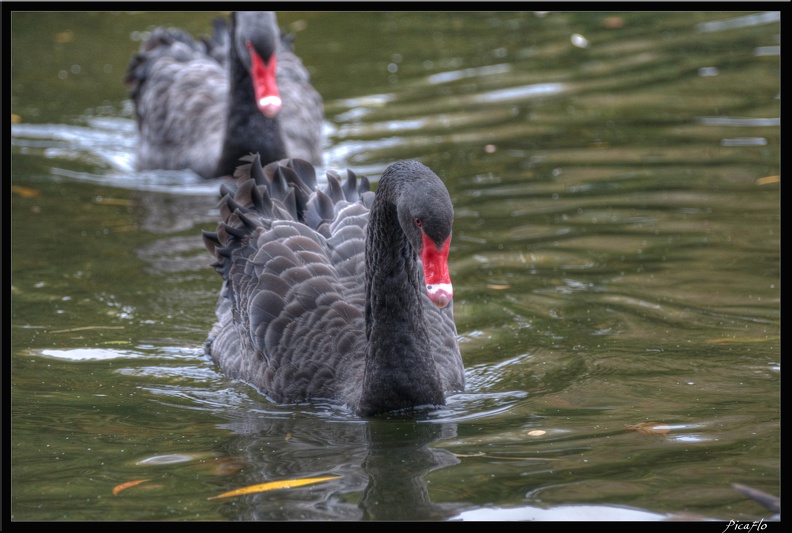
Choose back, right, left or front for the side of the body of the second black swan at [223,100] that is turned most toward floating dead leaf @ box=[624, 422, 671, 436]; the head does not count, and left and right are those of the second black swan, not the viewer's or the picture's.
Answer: front

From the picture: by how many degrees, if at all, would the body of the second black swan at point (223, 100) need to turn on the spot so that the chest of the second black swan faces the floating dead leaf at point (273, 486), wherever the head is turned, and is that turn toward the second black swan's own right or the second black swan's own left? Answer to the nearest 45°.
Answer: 0° — it already faces it

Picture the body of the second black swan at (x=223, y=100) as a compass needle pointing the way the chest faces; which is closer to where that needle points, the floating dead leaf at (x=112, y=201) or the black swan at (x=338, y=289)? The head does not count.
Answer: the black swan

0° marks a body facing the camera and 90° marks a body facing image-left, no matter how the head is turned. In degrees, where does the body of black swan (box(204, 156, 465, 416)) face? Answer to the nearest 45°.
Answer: approximately 315°

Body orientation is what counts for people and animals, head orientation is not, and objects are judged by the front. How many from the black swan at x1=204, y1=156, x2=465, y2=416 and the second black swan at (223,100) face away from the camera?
0

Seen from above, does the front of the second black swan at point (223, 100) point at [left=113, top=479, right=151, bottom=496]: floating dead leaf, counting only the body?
yes

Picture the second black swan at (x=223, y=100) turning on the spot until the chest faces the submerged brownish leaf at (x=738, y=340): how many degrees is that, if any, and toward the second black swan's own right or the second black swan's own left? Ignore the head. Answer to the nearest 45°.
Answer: approximately 45° to the second black swan's own left

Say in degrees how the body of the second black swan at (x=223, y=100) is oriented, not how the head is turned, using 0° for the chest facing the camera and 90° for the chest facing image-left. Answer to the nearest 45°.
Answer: approximately 0°

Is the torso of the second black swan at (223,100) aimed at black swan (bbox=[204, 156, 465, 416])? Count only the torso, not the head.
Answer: yes
